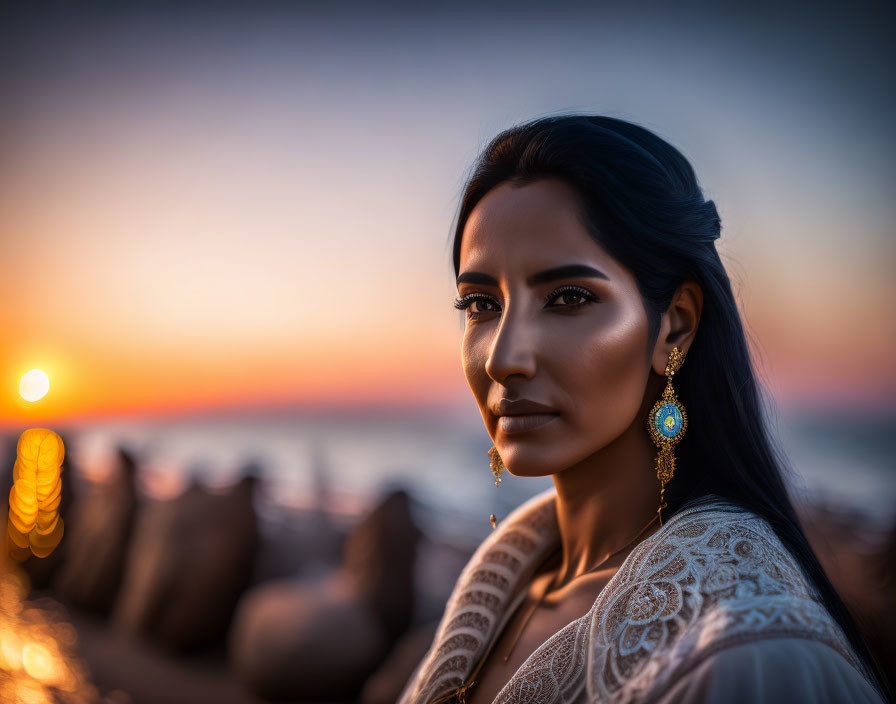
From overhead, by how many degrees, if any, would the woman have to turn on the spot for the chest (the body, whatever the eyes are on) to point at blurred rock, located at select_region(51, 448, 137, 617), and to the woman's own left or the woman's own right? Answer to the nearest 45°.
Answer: approximately 90° to the woman's own right

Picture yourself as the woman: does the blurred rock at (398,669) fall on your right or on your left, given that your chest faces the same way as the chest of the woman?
on your right

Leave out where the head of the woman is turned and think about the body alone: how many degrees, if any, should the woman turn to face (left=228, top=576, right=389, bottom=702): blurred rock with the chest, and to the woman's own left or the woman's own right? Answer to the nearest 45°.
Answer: approximately 90° to the woman's own right

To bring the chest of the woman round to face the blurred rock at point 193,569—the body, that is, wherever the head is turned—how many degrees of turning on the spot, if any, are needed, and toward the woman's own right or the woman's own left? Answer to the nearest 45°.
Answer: approximately 90° to the woman's own right

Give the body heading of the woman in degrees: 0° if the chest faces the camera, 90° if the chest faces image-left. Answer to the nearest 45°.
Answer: approximately 45°
